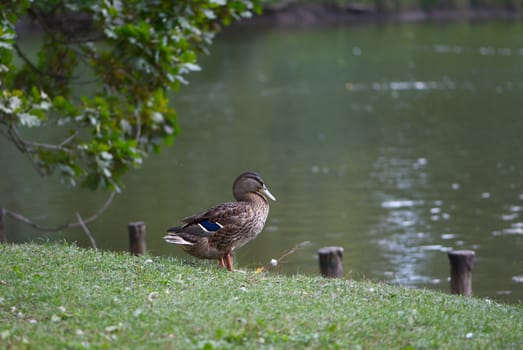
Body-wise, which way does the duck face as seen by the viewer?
to the viewer's right

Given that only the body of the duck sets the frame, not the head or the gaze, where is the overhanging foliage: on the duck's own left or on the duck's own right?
on the duck's own left

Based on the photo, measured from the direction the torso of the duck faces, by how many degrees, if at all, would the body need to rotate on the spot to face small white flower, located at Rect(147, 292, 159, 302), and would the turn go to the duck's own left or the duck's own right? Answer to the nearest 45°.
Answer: approximately 90° to the duck's own right

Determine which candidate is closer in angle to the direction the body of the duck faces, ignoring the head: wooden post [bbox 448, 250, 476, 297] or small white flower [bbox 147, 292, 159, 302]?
the wooden post

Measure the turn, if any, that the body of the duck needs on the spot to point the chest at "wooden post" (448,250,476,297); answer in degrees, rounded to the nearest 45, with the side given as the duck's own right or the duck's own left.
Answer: approximately 45° to the duck's own left

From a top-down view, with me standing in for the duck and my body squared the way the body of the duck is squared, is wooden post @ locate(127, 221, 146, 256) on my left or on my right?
on my left
